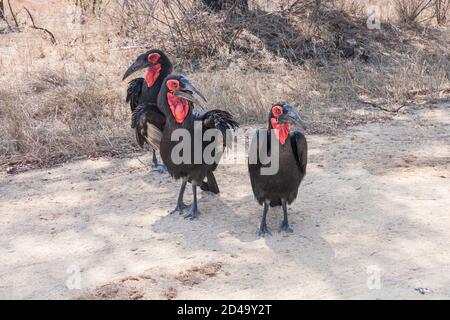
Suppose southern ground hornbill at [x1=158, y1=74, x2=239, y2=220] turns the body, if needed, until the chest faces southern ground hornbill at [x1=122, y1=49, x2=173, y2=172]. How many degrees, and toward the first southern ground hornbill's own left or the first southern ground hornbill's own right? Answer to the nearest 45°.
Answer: approximately 135° to the first southern ground hornbill's own right

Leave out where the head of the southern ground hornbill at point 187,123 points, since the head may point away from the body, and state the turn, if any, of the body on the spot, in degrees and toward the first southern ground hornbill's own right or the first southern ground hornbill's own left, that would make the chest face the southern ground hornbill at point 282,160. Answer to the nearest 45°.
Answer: approximately 90° to the first southern ground hornbill's own left

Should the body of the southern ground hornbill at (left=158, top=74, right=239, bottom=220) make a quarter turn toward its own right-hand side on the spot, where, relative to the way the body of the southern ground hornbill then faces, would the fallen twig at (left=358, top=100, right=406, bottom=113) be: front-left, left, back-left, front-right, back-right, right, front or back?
right

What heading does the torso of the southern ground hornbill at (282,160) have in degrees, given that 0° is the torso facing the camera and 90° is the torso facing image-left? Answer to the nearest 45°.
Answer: approximately 0°

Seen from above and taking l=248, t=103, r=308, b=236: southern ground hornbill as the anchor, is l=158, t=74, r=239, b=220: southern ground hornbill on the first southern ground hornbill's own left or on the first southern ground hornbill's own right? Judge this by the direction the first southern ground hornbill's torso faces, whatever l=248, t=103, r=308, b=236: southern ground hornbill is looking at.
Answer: on the first southern ground hornbill's own right
